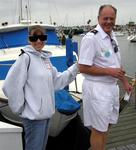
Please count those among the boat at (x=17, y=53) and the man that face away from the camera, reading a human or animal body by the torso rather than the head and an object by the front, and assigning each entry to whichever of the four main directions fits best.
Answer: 0

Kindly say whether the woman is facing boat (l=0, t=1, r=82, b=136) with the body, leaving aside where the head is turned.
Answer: no

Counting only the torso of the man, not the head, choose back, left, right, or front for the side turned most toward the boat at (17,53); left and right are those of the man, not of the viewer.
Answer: back

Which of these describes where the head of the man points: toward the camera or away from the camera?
toward the camera

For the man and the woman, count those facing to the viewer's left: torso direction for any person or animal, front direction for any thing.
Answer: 0

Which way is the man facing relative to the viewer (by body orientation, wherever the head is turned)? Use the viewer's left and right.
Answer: facing the viewer and to the right of the viewer

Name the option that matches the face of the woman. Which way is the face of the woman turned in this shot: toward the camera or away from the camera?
toward the camera

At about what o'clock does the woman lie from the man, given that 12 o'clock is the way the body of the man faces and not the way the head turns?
The woman is roughly at 4 o'clock from the man.
